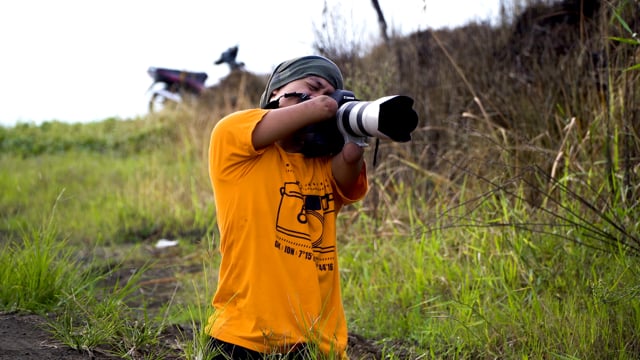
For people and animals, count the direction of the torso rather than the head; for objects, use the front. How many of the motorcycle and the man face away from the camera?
0

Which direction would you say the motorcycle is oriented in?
to the viewer's right

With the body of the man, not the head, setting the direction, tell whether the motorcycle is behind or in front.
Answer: behind

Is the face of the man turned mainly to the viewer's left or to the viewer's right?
to the viewer's right

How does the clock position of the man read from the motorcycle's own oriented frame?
The man is roughly at 3 o'clock from the motorcycle.
